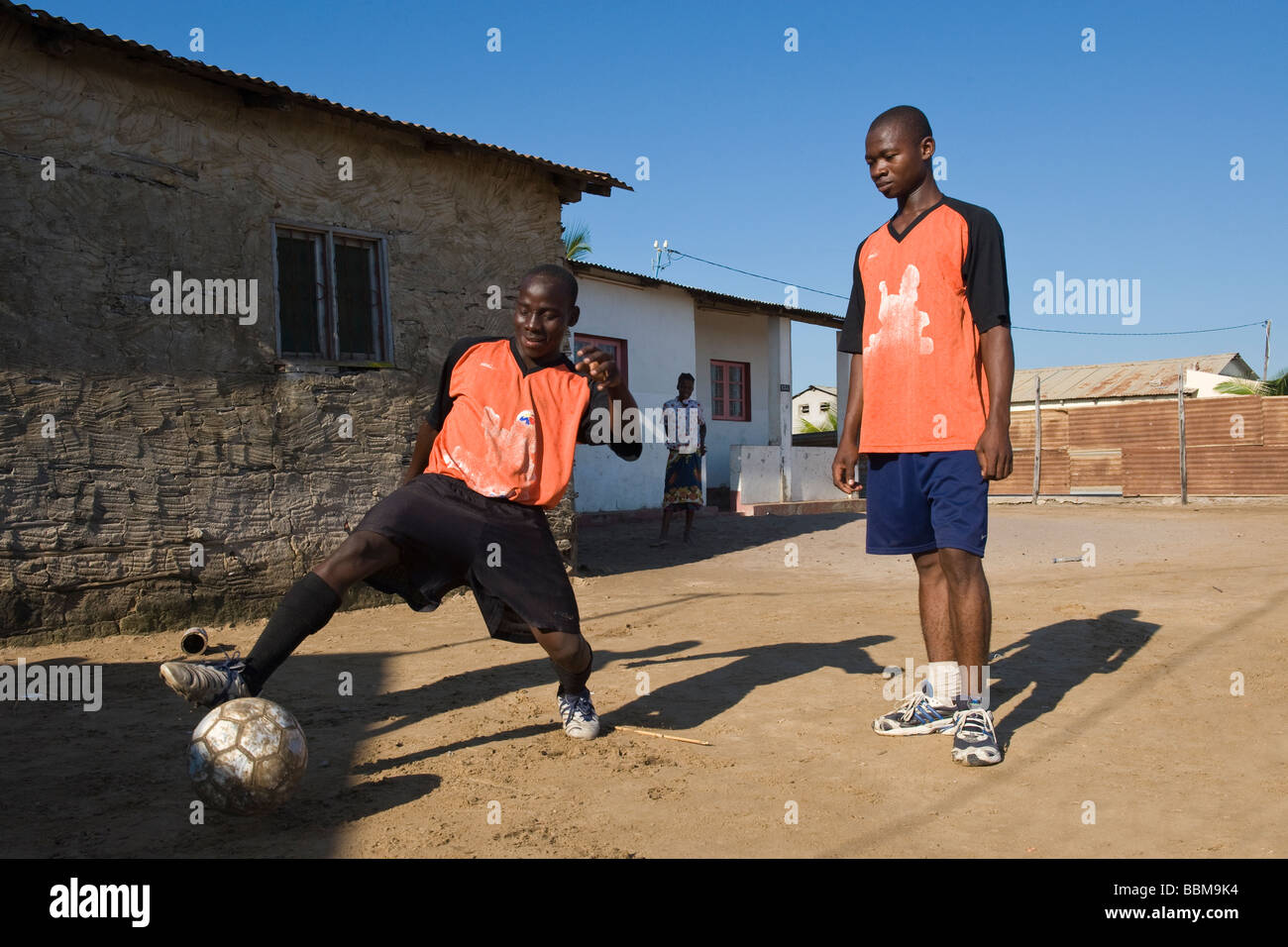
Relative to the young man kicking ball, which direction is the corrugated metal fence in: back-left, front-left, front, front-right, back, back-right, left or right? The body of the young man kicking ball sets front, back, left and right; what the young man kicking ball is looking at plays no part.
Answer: back-left

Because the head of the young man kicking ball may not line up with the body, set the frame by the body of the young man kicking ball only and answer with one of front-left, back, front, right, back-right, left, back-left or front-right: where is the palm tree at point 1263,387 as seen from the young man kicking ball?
back-left

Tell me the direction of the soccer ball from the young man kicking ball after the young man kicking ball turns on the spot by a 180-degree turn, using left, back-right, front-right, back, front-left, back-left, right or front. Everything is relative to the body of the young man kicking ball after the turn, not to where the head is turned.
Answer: back-left

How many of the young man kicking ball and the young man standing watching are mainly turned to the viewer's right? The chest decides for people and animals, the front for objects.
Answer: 0

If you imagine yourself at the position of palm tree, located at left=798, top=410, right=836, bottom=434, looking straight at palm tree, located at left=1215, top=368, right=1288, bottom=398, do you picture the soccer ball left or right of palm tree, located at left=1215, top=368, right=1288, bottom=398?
right

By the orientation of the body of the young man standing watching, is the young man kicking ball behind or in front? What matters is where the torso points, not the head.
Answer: in front

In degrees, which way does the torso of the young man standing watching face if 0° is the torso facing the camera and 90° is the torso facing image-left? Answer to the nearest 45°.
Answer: approximately 45°

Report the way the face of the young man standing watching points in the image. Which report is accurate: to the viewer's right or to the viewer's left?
to the viewer's left
